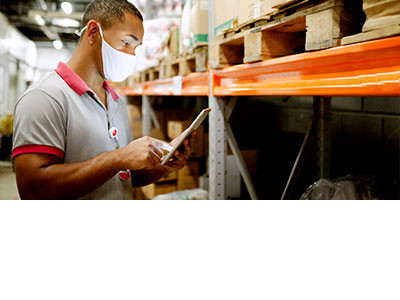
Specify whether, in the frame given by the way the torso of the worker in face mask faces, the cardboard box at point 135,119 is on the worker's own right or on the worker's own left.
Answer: on the worker's own left

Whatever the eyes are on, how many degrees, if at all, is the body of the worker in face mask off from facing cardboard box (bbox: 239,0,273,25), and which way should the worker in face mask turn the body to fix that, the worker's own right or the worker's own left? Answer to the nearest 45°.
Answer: approximately 45° to the worker's own left

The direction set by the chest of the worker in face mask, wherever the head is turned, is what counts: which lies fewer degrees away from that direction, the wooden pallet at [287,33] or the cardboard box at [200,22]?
the wooden pallet

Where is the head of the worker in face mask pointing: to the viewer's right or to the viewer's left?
to the viewer's right

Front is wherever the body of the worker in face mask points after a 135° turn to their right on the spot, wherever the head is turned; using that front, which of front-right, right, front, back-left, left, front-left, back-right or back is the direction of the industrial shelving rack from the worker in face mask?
back

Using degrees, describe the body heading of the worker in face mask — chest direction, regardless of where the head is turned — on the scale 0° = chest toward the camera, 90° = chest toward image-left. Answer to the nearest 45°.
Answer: approximately 315°

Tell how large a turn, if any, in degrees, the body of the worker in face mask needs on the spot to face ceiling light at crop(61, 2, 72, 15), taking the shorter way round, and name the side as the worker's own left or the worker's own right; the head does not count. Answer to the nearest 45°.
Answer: approximately 135° to the worker's own left
